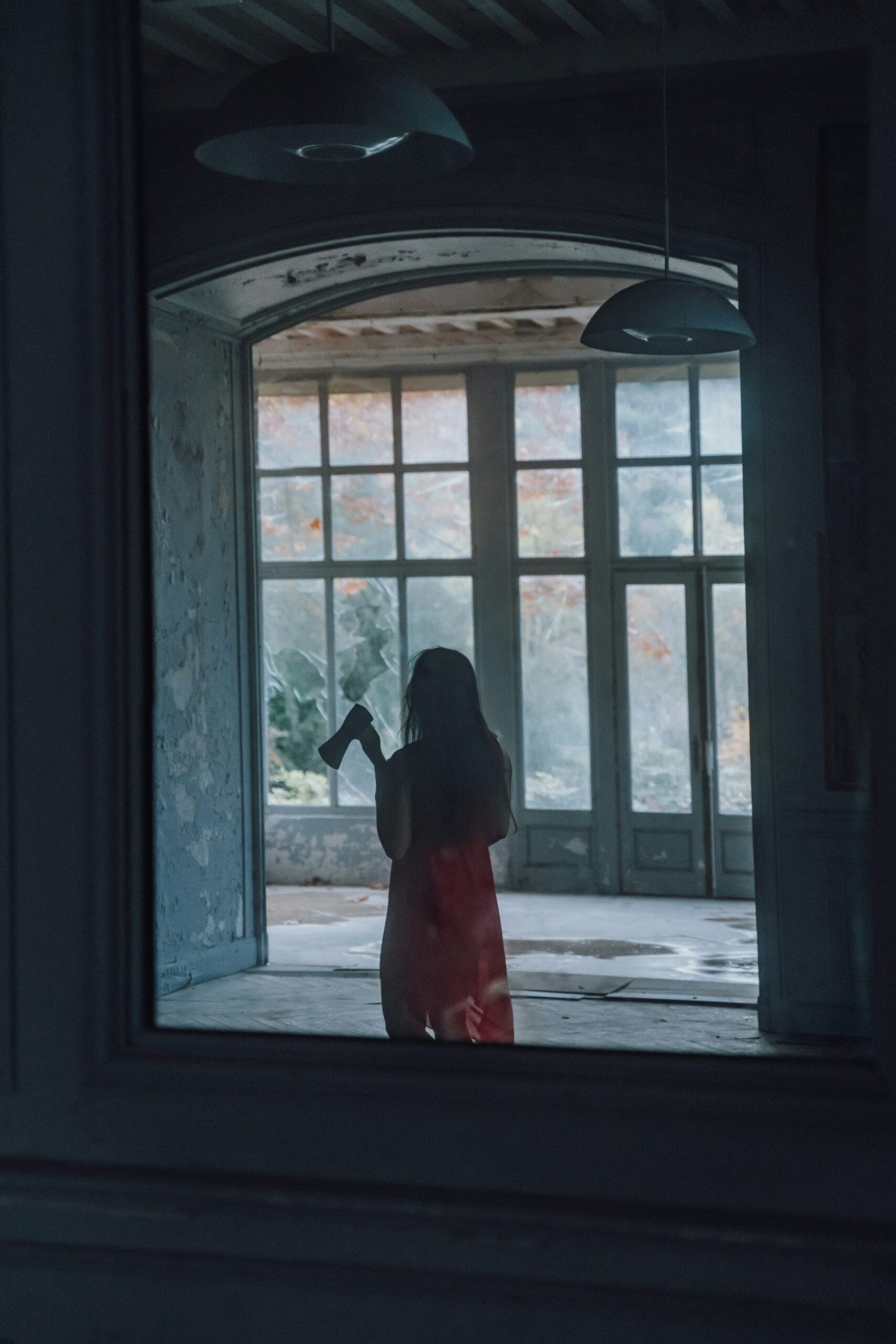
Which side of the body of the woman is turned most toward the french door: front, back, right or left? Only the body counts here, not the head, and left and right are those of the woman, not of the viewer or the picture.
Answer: front

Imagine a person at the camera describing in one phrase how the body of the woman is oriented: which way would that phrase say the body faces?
away from the camera

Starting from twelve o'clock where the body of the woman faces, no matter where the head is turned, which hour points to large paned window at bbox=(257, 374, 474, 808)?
The large paned window is roughly at 12 o'clock from the woman.

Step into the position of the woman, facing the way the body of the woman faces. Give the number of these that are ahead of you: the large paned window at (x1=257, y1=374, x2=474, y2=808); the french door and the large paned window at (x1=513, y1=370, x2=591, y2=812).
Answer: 3

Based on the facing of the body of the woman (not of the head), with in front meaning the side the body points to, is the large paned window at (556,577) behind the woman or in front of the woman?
in front

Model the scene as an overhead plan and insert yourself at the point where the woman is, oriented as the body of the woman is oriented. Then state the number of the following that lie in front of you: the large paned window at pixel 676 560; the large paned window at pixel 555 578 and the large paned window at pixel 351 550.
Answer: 3

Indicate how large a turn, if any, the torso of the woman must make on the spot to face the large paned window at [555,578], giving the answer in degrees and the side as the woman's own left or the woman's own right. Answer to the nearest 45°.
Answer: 0° — they already face it
